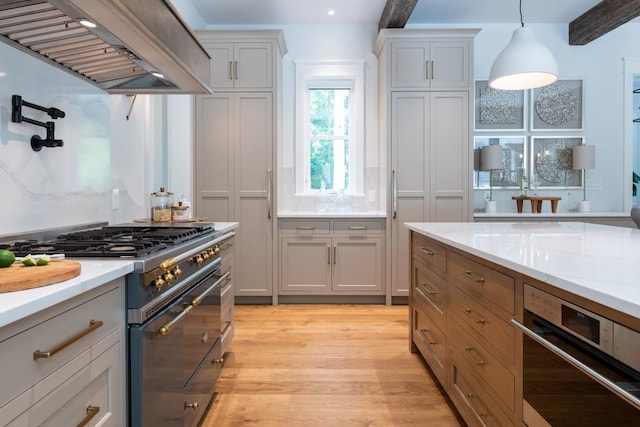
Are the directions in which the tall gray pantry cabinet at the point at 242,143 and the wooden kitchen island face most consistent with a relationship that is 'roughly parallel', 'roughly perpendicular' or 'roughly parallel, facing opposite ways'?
roughly perpendicular

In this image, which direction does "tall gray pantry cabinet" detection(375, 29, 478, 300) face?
toward the camera

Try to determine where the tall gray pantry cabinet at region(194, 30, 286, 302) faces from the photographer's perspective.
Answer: facing the viewer

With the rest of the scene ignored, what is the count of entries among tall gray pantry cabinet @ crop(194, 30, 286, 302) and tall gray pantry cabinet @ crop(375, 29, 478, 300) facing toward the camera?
2

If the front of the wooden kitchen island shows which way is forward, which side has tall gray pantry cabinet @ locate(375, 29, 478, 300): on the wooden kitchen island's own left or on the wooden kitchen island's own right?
on the wooden kitchen island's own right

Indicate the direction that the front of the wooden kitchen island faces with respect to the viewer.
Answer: facing the viewer and to the left of the viewer

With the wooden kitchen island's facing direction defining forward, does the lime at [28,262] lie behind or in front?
in front

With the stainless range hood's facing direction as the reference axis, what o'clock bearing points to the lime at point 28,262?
The lime is roughly at 2 o'clock from the stainless range hood.

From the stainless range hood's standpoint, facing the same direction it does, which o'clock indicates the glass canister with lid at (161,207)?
The glass canister with lid is roughly at 8 o'clock from the stainless range hood.

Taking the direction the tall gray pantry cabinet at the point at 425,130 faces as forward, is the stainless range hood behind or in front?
in front

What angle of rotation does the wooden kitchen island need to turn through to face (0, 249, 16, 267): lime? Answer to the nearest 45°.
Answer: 0° — it already faces it
